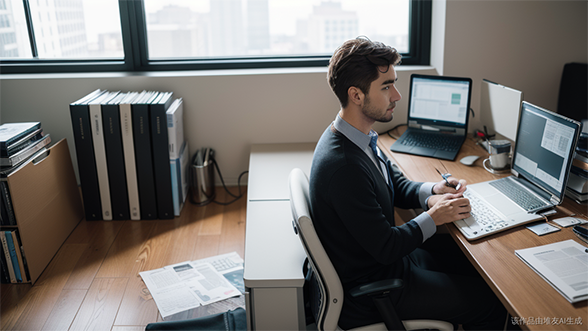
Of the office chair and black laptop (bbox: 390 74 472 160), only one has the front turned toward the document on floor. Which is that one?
the black laptop

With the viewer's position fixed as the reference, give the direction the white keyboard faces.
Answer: facing the viewer and to the left of the viewer

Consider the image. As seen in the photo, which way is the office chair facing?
to the viewer's right

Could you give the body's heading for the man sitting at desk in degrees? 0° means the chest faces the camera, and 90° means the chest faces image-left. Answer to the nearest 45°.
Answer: approximately 270°

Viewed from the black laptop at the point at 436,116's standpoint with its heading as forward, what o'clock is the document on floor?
The document on floor is roughly at 12 o'clock from the black laptop.

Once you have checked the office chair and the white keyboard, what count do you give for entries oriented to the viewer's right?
1

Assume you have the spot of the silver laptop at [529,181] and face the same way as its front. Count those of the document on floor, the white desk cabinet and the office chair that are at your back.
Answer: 0

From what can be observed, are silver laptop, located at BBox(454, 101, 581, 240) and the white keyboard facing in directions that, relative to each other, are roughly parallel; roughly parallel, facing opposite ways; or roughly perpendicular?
roughly parallel

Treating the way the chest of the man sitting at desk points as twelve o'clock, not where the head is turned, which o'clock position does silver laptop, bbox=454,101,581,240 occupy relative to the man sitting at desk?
The silver laptop is roughly at 11 o'clock from the man sitting at desk.

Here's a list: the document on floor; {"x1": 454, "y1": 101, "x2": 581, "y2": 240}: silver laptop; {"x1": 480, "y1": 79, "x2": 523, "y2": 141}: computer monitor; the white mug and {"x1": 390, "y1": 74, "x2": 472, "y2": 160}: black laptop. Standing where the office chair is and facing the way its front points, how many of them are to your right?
0

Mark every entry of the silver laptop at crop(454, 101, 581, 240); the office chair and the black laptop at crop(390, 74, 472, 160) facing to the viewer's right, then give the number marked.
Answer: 1

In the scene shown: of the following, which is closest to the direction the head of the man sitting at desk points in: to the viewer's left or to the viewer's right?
to the viewer's right

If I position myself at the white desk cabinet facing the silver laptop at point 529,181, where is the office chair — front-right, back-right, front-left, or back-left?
front-right

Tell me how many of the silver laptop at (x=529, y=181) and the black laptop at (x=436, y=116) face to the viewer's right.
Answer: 0

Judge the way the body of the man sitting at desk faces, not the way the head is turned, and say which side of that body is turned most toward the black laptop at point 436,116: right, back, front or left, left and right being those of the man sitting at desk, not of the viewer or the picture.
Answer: left

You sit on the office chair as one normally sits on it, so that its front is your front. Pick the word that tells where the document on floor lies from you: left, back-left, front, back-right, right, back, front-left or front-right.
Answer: back-left
